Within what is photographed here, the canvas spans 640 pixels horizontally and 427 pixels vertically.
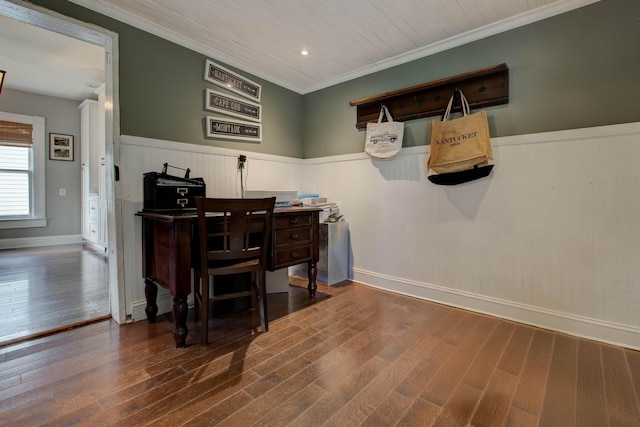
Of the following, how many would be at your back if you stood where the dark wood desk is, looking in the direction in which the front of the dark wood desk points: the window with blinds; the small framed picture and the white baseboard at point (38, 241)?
3

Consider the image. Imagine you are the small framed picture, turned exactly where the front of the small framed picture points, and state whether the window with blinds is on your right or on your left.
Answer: on your right

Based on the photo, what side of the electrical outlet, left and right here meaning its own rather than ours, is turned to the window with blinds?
back

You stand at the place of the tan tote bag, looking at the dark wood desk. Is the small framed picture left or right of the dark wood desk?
right

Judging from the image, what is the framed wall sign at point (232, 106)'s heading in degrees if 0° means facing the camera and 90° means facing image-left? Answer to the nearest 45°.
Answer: approximately 315°

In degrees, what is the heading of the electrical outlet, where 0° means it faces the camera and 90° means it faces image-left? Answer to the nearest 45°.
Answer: approximately 315°

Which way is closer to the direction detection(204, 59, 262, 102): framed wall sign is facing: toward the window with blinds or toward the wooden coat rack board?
the wooden coat rack board

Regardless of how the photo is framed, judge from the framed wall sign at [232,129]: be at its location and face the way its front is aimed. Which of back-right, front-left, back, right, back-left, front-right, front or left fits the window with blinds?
back

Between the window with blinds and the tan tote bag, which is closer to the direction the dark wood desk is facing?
the tan tote bag

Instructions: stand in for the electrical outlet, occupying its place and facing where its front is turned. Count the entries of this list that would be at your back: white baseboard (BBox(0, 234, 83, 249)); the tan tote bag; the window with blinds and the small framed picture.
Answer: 3

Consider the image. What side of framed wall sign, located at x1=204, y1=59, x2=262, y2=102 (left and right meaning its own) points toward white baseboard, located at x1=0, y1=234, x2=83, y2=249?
back

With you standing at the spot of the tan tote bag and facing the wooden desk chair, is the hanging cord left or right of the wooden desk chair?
right
